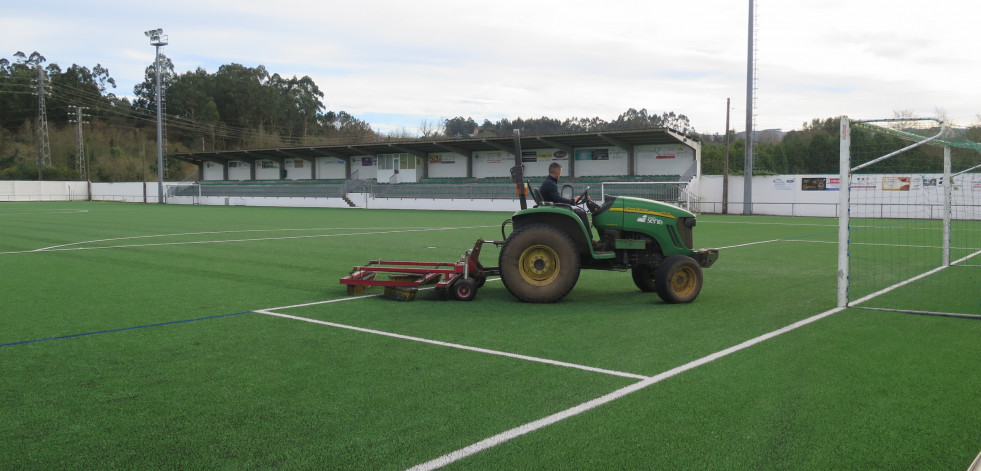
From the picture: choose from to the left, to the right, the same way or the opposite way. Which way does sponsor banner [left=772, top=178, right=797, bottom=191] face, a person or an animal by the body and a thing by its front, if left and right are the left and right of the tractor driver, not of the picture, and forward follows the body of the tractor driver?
to the right

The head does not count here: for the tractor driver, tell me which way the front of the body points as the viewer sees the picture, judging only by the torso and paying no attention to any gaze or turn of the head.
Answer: to the viewer's right

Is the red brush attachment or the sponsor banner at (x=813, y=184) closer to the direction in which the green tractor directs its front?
the sponsor banner

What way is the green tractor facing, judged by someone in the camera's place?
facing to the right of the viewer

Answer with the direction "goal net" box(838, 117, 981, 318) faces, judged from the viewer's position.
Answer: facing away from the viewer and to the left of the viewer

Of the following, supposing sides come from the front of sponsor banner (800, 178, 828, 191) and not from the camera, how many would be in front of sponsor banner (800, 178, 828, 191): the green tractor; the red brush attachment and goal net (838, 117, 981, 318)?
3

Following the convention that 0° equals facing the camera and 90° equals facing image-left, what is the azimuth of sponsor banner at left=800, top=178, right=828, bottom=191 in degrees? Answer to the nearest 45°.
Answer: approximately 0°

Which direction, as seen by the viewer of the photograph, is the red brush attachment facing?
facing to the right of the viewer

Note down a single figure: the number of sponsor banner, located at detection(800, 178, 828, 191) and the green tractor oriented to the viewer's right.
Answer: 1
